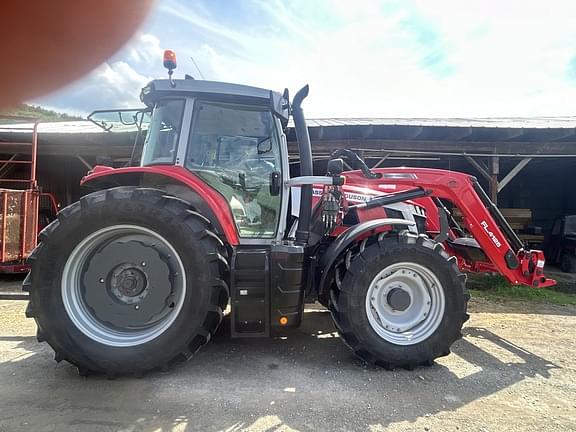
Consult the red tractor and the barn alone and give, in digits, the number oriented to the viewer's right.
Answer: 1

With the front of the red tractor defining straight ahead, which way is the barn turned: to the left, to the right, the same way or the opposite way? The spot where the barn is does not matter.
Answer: to the right

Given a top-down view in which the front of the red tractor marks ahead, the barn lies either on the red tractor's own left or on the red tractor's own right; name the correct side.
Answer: on the red tractor's own left

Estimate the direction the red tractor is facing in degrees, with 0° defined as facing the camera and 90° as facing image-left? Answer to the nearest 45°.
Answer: approximately 270°
